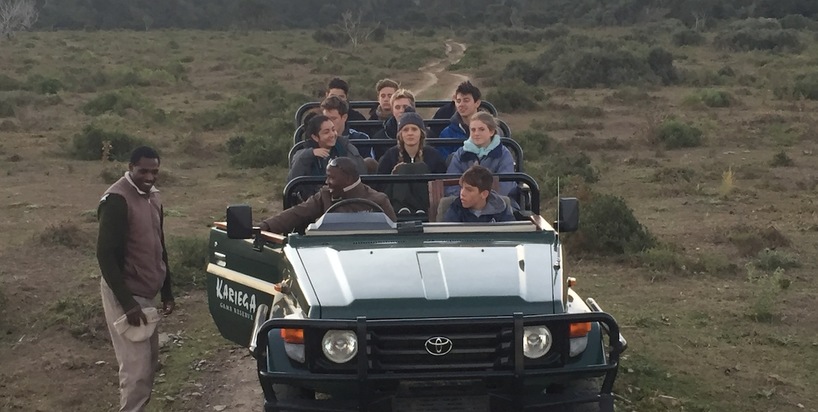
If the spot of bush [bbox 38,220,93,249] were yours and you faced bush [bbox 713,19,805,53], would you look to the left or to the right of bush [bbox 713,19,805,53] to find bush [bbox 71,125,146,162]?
left

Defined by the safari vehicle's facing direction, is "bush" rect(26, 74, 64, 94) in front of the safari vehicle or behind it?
behind

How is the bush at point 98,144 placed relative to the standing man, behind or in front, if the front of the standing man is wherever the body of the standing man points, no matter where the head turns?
behind

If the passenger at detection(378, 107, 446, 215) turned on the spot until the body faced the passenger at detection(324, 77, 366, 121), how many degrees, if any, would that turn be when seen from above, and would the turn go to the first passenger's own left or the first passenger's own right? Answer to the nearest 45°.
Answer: approximately 180°

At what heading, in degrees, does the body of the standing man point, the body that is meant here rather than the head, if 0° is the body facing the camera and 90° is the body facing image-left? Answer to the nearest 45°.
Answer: approximately 315°

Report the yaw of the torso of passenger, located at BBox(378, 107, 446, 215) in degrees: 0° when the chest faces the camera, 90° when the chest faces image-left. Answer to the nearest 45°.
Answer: approximately 0°

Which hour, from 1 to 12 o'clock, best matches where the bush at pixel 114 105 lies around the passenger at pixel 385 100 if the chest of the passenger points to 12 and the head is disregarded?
The bush is roughly at 5 o'clock from the passenger.

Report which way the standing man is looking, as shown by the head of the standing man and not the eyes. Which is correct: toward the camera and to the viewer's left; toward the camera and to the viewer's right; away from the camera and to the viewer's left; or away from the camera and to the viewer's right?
toward the camera and to the viewer's right
